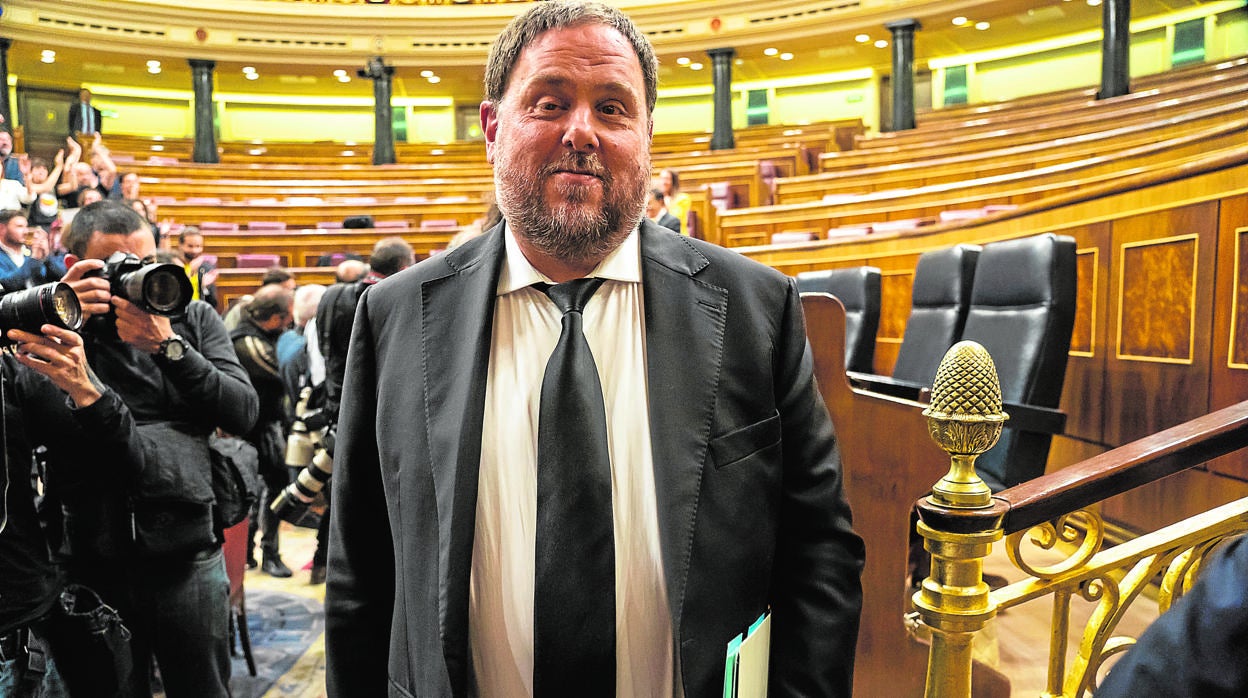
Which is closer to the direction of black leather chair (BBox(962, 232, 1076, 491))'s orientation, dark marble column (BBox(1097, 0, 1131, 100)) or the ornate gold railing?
the ornate gold railing

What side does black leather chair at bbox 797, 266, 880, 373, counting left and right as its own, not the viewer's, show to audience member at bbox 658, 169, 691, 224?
right

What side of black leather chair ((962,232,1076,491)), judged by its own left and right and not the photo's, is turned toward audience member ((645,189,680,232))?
right
